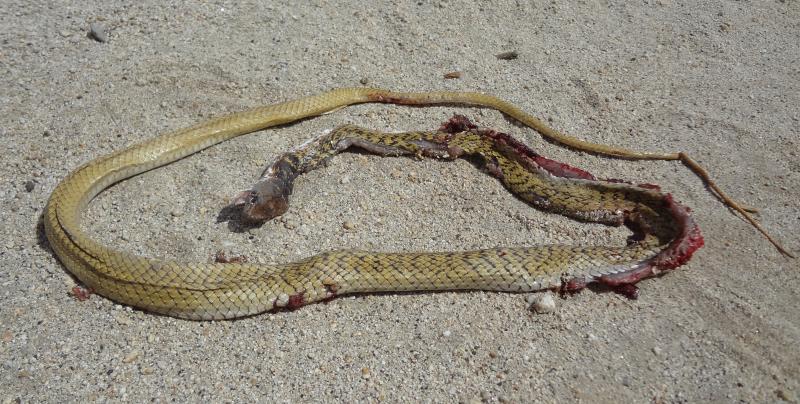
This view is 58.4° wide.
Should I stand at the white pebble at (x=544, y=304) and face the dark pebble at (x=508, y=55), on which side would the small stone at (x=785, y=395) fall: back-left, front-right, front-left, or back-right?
back-right
